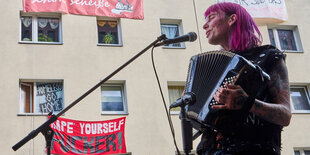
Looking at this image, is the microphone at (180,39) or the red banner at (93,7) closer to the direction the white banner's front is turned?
the microphone

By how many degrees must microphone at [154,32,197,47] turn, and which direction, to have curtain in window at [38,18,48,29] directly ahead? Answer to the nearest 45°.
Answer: approximately 135° to its left

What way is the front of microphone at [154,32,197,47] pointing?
to the viewer's right

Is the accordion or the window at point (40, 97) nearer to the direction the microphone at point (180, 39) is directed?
the accordion

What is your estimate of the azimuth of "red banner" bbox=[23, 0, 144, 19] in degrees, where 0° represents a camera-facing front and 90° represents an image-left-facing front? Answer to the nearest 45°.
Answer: approximately 0°

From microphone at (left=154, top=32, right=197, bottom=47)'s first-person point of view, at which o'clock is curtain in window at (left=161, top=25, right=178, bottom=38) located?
The curtain in window is roughly at 9 o'clock from the microphone.

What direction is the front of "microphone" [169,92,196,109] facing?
to the viewer's right

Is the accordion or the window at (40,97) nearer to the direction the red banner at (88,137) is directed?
the accordion

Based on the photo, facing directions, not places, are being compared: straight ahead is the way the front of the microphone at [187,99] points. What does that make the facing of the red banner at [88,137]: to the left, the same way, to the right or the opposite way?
to the right

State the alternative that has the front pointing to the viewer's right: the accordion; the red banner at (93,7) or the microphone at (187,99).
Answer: the microphone

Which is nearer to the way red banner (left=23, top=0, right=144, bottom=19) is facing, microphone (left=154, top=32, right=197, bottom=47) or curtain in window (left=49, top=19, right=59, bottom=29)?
the microphone

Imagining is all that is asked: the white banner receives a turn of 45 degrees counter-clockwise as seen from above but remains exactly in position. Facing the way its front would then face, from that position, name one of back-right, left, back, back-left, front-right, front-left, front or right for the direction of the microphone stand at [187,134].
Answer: front-right

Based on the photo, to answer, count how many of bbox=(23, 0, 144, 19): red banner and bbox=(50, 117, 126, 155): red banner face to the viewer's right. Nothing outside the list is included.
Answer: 0

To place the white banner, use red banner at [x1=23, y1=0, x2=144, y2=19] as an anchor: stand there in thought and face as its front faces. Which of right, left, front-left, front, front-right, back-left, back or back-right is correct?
left

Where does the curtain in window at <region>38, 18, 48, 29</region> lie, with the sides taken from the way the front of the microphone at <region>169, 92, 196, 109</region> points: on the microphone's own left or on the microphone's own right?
on the microphone's own left
